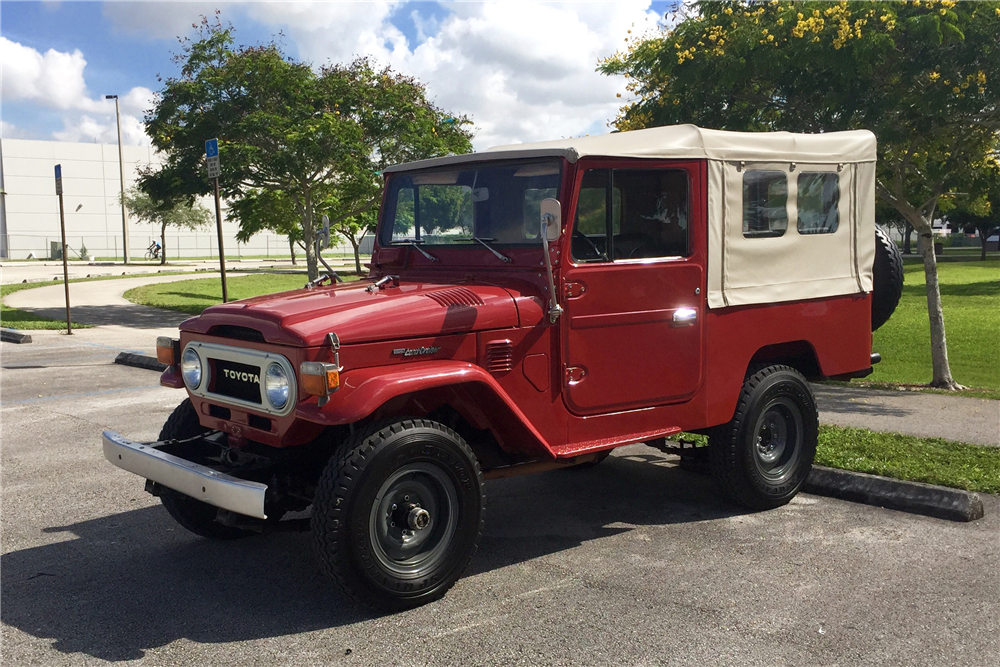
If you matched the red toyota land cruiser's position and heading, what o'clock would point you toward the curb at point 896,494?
The curb is roughly at 7 o'clock from the red toyota land cruiser.

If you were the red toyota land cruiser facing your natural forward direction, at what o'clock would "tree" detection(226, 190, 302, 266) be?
The tree is roughly at 4 o'clock from the red toyota land cruiser.

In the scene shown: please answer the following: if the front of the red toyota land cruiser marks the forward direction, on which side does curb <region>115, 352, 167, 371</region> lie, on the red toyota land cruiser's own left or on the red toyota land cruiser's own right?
on the red toyota land cruiser's own right

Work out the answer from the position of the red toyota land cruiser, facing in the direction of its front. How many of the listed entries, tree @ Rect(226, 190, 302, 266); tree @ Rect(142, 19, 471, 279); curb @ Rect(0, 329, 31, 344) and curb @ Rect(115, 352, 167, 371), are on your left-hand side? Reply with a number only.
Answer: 0

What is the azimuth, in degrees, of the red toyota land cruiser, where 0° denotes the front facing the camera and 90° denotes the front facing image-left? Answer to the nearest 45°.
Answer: approximately 45°

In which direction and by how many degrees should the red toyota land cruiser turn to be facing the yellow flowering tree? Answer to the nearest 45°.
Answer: approximately 180°

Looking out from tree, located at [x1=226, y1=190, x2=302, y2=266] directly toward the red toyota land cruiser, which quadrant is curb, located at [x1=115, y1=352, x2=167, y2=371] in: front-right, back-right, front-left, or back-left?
front-right

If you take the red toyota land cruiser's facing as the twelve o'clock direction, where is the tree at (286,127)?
The tree is roughly at 4 o'clock from the red toyota land cruiser.

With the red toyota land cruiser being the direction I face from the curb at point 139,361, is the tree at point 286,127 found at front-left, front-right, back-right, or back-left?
back-left

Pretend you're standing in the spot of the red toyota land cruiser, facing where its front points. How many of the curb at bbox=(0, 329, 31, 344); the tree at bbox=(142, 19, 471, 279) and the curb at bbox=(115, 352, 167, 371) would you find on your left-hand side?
0

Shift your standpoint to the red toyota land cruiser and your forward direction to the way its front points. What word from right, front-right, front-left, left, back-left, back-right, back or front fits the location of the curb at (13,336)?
right
